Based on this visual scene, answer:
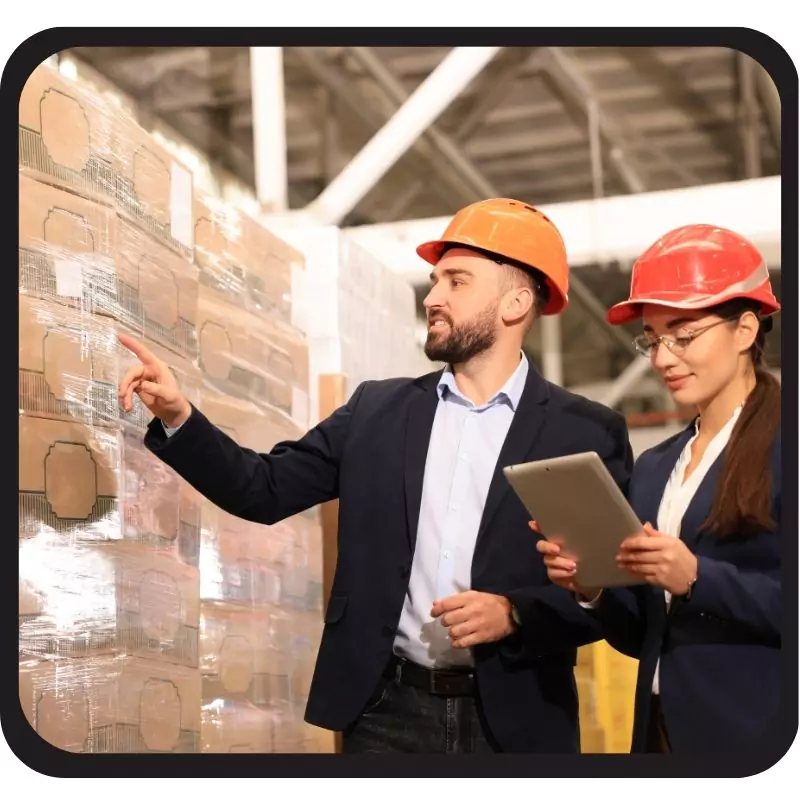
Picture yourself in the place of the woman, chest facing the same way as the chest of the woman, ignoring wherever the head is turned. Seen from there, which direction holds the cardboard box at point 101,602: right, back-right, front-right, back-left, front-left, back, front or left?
front-right

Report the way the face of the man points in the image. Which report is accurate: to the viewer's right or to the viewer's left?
to the viewer's left

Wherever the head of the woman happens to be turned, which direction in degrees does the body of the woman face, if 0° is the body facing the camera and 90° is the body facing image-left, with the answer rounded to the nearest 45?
approximately 45°

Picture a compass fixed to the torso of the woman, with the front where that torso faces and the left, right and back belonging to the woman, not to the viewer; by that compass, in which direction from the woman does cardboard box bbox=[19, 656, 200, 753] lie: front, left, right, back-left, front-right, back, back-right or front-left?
front-right

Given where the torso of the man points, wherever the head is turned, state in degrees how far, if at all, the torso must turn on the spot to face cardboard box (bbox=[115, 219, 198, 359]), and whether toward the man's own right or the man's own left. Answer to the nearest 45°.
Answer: approximately 90° to the man's own right

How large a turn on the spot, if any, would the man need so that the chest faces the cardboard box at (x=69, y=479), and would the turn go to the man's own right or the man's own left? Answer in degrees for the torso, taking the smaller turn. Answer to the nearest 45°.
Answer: approximately 90° to the man's own right

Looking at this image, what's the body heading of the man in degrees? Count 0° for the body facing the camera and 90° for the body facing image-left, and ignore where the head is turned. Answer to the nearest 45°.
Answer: approximately 0°

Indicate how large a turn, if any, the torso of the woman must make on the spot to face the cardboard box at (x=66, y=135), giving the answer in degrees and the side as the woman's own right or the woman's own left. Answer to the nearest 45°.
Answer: approximately 45° to the woman's own right
